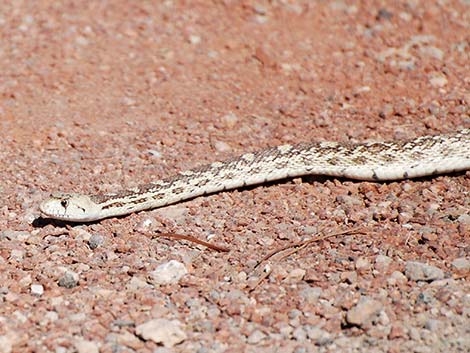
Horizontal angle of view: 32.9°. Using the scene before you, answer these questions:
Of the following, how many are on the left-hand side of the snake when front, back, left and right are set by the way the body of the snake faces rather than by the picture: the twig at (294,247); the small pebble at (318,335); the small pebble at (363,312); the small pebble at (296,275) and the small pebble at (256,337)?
5

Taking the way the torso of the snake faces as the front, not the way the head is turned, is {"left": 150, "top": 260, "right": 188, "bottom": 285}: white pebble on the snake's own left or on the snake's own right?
on the snake's own left

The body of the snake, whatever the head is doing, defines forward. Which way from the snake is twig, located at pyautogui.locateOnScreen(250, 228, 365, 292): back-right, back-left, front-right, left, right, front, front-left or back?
left

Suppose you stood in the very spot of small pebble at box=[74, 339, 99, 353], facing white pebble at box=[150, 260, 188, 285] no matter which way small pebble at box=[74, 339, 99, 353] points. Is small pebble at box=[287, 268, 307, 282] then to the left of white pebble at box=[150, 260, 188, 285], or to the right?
right

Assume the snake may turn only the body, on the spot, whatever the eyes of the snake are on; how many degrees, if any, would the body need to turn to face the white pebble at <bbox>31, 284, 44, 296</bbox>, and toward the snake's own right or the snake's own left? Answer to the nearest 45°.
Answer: approximately 45° to the snake's own left

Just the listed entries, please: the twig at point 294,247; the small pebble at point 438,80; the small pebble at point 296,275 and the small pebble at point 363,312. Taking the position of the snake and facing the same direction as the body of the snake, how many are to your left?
3

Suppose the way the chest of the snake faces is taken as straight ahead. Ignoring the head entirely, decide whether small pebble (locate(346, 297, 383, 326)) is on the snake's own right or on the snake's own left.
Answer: on the snake's own left

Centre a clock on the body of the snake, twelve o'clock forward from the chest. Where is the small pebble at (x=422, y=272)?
The small pebble is roughly at 8 o'clock from the snake.

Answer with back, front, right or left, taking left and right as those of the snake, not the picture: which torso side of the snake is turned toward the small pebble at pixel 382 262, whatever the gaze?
left

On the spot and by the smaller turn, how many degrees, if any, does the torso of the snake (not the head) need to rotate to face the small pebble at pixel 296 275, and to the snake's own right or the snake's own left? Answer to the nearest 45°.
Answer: approximately 90° to the snake's own left

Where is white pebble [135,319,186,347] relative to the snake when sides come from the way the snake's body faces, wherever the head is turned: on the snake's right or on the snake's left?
on the snake's left

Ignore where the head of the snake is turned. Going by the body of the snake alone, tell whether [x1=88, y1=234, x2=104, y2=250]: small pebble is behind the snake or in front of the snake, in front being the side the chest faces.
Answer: in front

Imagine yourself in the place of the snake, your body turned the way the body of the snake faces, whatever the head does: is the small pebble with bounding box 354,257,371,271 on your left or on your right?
on your left

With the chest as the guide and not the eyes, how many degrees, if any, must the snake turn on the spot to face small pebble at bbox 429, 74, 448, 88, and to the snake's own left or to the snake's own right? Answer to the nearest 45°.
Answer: approximately 135° to the snake's own right

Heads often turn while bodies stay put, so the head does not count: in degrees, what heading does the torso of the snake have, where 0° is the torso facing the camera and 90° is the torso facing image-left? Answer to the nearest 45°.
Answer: approximately 90°

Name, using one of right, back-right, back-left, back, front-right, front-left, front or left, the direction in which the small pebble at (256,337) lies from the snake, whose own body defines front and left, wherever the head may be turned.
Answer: left

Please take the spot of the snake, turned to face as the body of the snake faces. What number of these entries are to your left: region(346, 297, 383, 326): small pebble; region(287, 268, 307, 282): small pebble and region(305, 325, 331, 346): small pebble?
3
